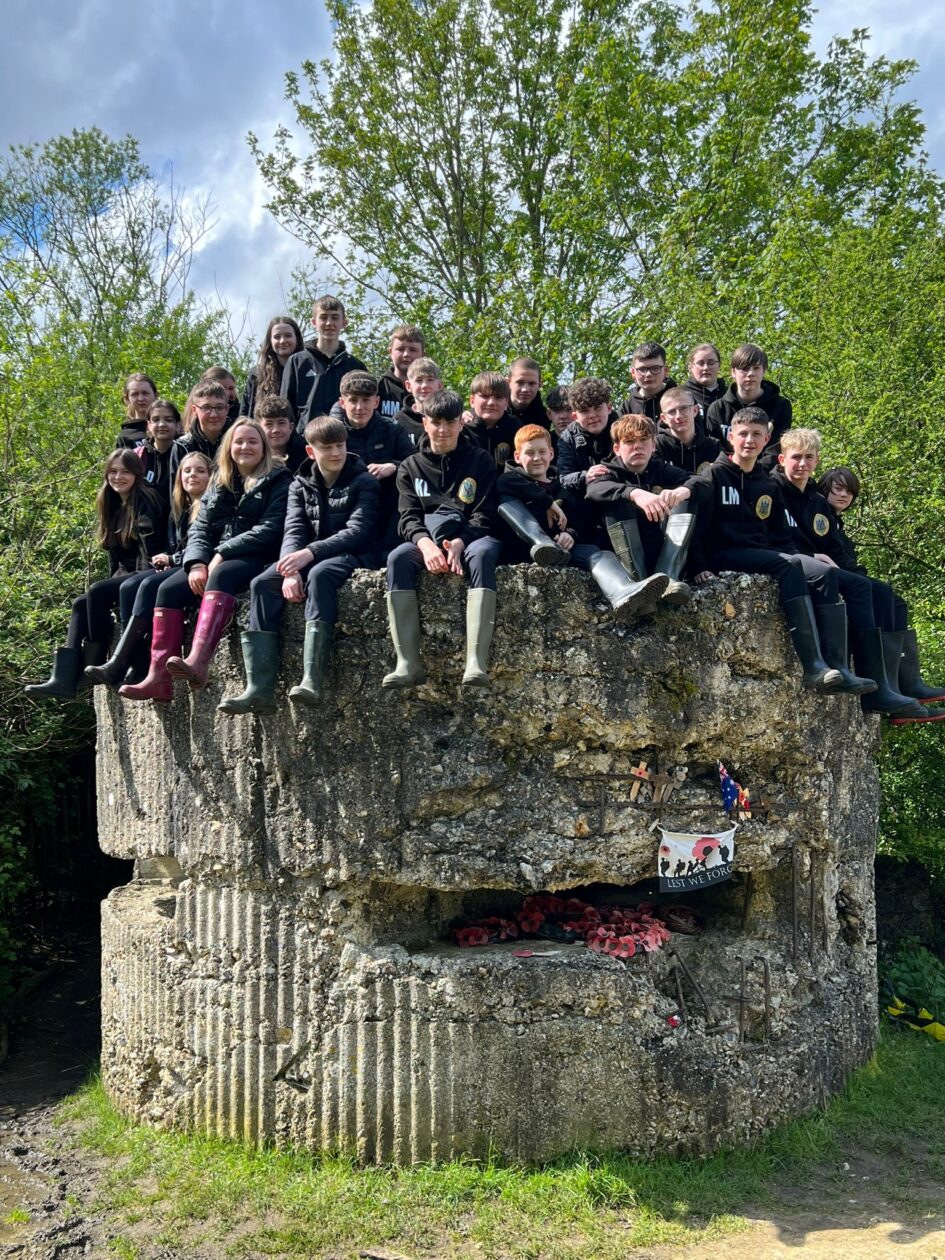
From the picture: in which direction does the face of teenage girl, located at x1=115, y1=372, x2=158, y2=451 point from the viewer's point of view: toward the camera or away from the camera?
toward the camera

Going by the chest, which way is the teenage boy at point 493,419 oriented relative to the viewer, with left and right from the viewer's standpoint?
facing the viewer

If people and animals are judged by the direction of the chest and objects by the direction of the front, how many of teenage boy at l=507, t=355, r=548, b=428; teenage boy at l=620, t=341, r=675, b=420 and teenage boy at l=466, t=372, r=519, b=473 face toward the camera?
3

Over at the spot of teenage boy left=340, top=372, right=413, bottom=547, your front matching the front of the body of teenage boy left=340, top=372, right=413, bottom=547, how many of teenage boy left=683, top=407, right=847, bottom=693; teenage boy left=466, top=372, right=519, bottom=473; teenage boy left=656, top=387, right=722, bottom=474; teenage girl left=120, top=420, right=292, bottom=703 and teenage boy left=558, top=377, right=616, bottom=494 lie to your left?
4

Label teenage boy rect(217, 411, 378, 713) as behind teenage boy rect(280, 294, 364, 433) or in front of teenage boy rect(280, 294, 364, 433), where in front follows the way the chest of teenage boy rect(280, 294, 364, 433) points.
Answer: in front

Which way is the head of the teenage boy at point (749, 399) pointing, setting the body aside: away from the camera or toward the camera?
toward the camera

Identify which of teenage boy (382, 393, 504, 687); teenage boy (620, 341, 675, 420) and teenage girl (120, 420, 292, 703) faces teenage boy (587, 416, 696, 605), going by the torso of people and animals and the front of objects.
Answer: teenage boy (620, 341, 675, 420)

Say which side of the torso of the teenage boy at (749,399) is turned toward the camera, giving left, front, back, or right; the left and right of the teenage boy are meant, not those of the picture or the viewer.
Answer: front

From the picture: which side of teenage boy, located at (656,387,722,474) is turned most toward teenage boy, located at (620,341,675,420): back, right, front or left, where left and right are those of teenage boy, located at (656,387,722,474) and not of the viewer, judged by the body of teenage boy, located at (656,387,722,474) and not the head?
back

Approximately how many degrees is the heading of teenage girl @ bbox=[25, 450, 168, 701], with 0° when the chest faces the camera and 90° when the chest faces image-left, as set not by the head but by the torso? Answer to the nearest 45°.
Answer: approximately 45°

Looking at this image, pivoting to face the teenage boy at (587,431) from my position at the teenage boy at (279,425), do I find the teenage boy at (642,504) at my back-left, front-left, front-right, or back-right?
front-right

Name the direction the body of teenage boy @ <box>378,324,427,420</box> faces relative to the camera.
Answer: toward the camera

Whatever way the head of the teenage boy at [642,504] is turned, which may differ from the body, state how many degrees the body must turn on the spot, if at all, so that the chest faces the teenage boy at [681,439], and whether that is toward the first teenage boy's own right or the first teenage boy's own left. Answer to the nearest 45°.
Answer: approximately 180°

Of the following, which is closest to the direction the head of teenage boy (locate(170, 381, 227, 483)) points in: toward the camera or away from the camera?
toward the camera

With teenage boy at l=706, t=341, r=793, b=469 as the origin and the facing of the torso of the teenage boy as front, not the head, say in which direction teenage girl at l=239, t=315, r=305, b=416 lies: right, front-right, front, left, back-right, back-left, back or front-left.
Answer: right

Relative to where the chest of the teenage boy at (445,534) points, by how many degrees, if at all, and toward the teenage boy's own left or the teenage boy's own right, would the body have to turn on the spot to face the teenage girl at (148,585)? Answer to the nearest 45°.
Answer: approximately 135° to the teenage boy's own right
